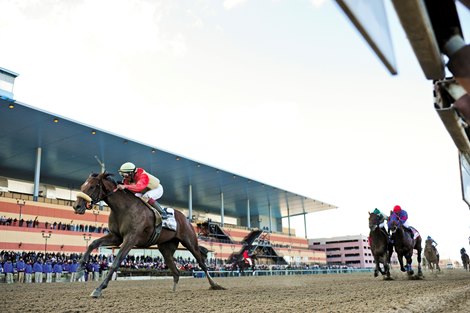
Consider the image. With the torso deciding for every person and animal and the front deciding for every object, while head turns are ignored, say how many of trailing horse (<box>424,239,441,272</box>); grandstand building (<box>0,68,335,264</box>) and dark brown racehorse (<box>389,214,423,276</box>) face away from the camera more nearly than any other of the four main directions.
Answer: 0

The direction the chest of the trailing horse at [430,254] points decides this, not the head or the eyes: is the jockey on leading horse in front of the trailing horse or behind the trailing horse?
in front

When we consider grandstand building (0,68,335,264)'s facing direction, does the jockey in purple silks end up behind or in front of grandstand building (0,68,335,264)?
in front

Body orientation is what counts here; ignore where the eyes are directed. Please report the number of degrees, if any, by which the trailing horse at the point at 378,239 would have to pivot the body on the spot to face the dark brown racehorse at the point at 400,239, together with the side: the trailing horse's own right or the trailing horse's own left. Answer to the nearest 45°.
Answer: approximately 135° to the trailing horse's own left

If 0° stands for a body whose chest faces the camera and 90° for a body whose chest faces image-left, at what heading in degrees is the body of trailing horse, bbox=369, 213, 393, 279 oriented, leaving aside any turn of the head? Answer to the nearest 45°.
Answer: approximately 45°

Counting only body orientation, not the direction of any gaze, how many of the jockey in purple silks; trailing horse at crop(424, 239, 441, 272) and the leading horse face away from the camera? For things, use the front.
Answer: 0

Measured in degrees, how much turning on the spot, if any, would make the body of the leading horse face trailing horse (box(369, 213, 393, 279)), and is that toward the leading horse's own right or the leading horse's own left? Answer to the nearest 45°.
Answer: approximately 180°

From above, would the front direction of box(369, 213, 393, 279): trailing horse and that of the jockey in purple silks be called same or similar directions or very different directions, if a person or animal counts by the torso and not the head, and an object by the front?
same or similar directions

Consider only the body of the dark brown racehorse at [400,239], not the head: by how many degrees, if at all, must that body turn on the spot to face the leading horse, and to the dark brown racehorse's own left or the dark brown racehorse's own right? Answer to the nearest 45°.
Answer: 0° — it already faces it

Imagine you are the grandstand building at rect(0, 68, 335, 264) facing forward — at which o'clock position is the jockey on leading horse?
The jockey on leading horse is roughly at 1 o'clock from the grandstand building.

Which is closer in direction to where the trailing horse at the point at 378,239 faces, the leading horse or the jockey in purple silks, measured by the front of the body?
the leading horse

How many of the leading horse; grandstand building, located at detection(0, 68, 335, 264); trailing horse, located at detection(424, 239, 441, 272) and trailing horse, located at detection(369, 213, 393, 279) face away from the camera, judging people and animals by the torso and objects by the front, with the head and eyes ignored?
0

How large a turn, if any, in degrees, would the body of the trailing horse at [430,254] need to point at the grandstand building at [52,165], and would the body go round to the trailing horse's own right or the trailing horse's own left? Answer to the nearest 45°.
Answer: approximately 45° to the trailing horse's own right

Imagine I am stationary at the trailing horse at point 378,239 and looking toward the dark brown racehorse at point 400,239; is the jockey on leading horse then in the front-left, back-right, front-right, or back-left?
back-right

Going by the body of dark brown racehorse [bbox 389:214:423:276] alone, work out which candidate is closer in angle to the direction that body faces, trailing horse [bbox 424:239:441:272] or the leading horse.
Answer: the leading horse

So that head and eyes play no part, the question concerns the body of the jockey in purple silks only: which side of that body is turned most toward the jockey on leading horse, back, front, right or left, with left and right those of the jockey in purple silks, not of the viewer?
front

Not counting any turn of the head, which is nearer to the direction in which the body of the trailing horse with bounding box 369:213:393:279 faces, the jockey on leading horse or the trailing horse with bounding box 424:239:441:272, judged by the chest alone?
the jockey on leading horse

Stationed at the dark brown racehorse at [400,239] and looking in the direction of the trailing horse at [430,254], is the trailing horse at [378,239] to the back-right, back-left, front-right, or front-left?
back-left

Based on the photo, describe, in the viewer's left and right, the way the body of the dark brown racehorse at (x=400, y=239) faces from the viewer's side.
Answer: facing the viewer and to the left of the viewer
